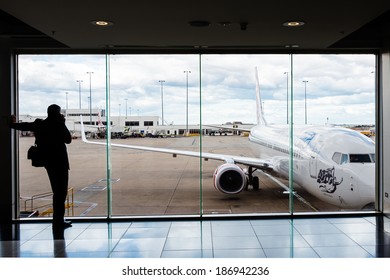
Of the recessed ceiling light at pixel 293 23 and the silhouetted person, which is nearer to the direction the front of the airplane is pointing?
the recessed ceiling light

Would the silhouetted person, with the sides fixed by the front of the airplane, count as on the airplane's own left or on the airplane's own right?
on the airplane's own right

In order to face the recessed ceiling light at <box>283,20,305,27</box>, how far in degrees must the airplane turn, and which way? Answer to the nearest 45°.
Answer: approximately 45° to its right

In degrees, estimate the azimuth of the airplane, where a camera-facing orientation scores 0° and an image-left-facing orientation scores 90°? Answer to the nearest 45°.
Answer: approximately 315°
